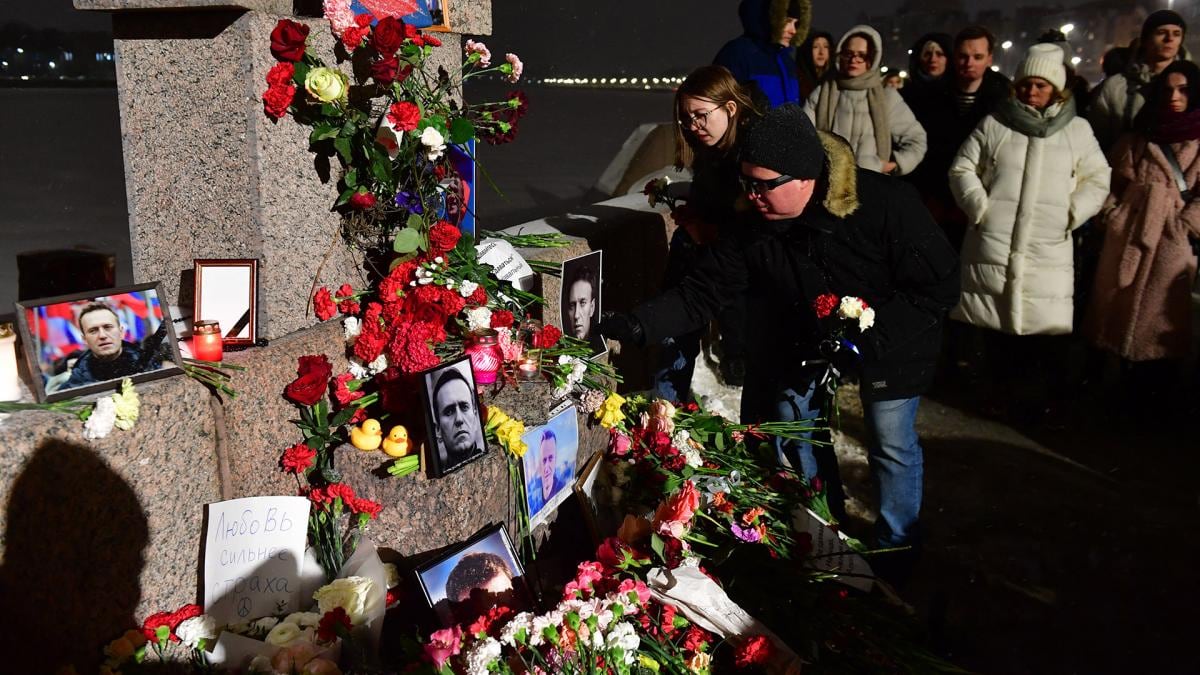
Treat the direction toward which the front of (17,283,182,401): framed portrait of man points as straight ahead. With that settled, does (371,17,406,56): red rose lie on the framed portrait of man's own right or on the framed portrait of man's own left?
on the framed portrait of man's own left

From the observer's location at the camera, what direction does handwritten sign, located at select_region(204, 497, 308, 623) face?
facing the viewer

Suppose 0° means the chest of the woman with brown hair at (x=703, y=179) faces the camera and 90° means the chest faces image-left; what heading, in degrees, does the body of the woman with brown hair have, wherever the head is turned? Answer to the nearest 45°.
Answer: approximately 45°

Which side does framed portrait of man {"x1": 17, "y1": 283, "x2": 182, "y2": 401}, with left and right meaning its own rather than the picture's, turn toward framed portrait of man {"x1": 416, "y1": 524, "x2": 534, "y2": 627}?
left

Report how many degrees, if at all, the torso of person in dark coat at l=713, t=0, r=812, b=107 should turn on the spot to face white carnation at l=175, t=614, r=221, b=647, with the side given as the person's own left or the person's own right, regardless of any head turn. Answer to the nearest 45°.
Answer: approximately 90° to the person's own right

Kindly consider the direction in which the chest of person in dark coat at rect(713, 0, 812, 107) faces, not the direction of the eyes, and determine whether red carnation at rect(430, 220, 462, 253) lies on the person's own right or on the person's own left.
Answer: on the person's own right

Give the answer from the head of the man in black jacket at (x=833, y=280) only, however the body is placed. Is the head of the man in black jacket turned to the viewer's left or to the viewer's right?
to the viewer's left

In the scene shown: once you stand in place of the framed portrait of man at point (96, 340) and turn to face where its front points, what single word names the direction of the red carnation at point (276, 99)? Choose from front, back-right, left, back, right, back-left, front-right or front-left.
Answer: back-left

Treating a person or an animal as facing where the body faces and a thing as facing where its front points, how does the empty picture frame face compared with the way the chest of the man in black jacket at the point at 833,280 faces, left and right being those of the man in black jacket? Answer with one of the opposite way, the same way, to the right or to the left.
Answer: to the left

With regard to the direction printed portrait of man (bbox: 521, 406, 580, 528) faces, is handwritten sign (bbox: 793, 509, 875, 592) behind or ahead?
ahead

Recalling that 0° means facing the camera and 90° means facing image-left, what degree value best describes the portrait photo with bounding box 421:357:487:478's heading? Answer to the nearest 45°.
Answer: approximately 315°
